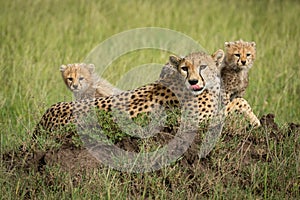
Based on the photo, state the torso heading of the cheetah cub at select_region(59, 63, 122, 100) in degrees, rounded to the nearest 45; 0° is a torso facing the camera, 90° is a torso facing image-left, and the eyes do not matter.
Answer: approximately 45°
